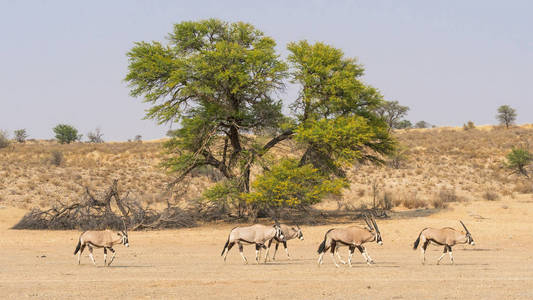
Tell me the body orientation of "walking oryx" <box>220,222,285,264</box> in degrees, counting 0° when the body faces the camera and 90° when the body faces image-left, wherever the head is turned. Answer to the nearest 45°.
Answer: approximately 270°

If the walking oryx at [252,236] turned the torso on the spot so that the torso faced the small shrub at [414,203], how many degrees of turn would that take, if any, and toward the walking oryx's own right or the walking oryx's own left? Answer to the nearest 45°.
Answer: approximately 45° to the walking oryx's own left

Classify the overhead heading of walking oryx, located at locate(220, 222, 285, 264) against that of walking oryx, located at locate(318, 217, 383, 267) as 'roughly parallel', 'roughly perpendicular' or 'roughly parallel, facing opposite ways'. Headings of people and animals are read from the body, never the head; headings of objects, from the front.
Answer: roughly parallel

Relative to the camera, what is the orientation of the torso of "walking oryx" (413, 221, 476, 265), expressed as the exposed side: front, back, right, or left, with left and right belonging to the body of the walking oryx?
right

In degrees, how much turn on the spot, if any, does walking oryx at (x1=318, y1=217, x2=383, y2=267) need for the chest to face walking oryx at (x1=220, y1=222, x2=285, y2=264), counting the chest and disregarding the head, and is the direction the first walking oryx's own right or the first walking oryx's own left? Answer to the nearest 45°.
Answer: approximately 180°

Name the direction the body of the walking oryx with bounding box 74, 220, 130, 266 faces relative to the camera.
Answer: to the viewer's right

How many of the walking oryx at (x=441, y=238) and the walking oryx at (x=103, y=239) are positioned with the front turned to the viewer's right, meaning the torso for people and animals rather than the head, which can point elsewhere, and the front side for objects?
2

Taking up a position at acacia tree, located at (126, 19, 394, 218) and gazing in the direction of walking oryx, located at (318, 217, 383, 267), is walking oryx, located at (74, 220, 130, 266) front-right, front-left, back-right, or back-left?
front-right

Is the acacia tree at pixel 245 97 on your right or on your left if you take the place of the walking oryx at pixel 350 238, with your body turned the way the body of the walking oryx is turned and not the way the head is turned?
on your left

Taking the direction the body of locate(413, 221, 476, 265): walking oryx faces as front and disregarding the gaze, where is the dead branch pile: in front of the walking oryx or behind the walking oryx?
behind

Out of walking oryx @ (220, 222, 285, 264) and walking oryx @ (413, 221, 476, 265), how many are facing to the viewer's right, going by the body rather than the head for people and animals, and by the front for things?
2

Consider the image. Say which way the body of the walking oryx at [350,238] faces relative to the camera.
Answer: to the viewer's right

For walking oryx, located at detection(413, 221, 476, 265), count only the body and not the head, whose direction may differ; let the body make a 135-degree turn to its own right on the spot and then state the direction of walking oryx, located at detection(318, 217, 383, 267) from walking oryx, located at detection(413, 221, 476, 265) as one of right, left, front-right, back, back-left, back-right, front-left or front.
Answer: front

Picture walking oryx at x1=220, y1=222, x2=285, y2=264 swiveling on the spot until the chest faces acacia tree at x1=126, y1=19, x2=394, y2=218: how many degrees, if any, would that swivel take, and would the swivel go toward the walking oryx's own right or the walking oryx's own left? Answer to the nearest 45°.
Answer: approximately 90° to the walking oryx's own left

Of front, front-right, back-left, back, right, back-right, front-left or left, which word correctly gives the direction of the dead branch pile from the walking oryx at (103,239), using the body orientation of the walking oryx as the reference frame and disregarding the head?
left

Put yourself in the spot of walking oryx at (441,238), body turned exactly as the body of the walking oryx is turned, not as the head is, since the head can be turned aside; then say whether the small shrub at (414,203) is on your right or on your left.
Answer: on your left
